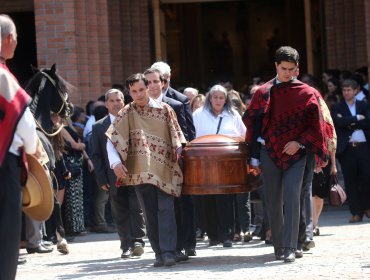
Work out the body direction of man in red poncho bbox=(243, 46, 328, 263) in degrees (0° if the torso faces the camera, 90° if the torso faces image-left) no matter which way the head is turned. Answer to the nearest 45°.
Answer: approximately 0°

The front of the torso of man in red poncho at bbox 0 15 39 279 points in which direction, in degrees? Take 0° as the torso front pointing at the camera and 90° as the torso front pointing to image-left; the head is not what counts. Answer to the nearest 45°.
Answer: approximately 225°

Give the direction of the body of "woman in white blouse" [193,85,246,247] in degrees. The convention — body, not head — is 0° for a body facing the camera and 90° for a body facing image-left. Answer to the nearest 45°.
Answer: approximately 0°
